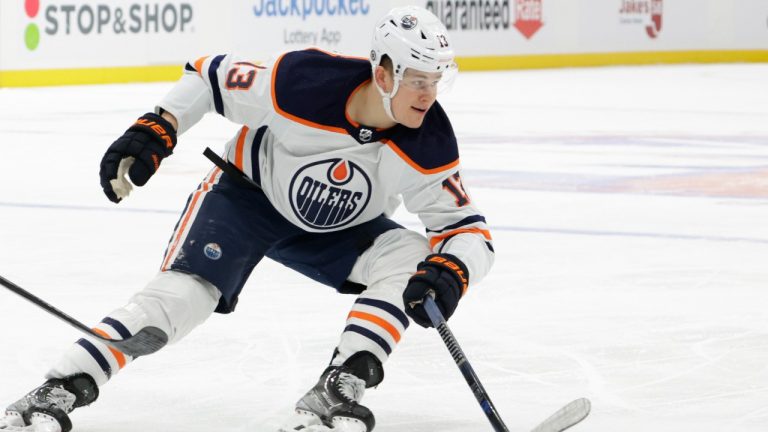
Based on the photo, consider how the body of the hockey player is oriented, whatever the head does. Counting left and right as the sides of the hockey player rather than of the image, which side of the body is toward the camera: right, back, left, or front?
front

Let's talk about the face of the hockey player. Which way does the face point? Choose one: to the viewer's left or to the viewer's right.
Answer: to the viewer's right
